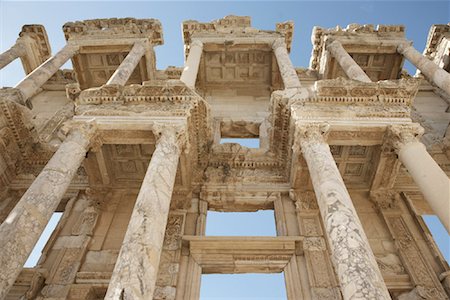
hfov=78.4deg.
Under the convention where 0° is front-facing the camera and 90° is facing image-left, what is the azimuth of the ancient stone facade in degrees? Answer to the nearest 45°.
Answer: approximately 0°

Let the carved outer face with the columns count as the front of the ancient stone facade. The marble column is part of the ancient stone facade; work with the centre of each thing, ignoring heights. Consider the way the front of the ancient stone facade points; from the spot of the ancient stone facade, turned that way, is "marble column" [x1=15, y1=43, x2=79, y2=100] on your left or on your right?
on your right

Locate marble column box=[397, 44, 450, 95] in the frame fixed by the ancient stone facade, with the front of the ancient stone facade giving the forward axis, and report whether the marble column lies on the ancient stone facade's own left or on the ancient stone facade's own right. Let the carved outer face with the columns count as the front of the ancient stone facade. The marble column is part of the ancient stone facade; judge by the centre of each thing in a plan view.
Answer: on the ancient stone facade's own left
